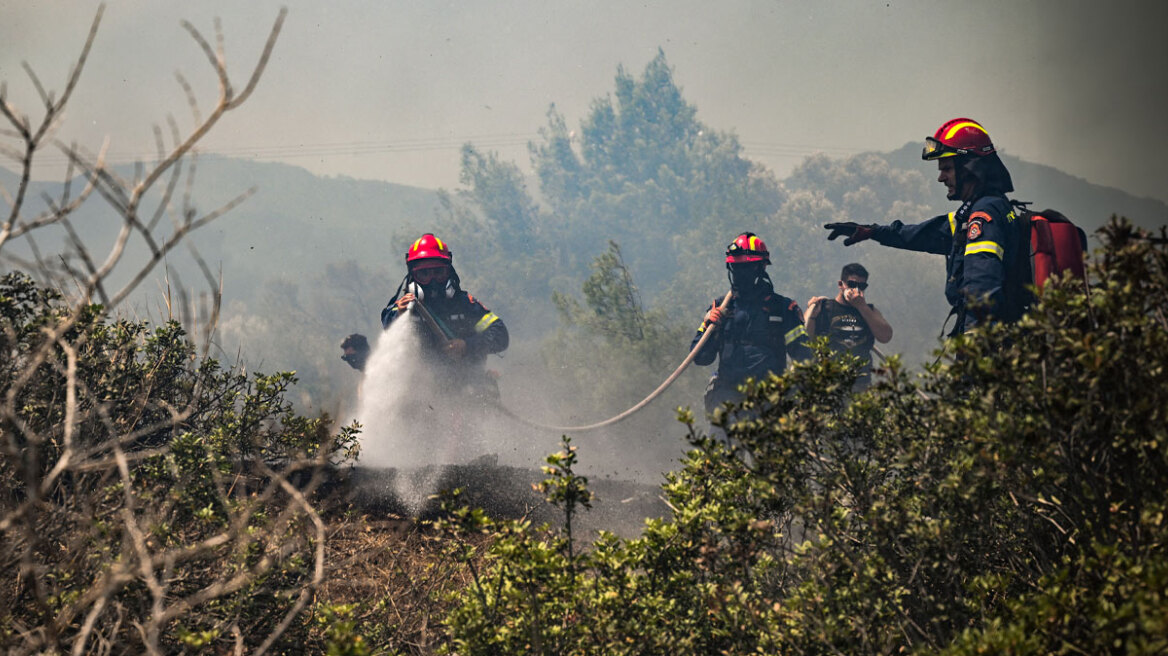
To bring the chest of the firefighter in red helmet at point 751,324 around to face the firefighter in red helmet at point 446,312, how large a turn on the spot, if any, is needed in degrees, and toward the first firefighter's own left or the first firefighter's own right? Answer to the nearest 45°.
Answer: approximately 45° to the first firefighter's own right

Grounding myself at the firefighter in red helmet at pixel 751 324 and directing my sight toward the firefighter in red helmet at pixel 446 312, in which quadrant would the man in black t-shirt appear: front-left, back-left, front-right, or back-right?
back-right

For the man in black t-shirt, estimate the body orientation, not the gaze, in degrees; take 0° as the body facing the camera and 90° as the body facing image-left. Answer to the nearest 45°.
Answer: approximately 0°

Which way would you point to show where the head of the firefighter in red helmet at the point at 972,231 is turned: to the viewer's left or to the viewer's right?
to the viewer's left

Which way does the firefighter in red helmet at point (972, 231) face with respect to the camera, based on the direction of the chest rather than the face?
to the viewer's left

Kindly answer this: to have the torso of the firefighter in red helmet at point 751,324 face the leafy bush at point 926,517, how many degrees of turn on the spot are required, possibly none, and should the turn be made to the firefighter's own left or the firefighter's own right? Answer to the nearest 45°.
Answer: approximately 45° to the firefighter's own left

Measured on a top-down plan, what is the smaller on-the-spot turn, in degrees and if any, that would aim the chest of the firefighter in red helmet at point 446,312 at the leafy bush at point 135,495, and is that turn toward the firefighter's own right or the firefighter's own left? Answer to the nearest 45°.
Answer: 0° — they already face it

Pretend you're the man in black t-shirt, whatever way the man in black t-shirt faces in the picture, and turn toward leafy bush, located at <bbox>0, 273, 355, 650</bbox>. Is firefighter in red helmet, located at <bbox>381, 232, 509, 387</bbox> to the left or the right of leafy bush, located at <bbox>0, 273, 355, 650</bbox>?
right

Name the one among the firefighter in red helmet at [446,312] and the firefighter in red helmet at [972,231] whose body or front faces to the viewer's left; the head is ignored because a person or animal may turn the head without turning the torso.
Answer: the firefighter in red helmet at [972,231]

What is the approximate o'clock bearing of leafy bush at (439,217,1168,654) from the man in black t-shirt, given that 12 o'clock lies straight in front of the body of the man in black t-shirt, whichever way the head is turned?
The leafy bush is roughly at 12 o'clock from the man in black t-shirt.

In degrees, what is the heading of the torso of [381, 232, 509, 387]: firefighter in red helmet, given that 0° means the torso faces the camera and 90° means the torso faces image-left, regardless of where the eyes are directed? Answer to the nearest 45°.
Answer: approximately 0°
